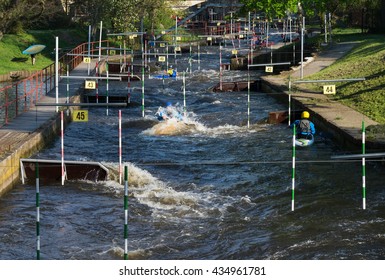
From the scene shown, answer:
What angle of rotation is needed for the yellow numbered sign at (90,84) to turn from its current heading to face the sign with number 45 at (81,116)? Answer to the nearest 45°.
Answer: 0° — it already faces it

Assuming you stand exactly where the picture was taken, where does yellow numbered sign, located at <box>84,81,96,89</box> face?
facing the viewer

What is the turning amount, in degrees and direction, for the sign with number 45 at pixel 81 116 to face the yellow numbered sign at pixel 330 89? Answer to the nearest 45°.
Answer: approximately 135° to its left

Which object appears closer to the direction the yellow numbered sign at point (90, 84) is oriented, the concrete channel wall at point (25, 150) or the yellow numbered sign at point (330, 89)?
the concrete channel wall

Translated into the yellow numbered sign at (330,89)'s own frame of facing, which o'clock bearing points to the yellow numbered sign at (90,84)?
the yellow numbered sign at (90,84) is roughly at 3 o'clock from the yellow numbered sign at (330,89).

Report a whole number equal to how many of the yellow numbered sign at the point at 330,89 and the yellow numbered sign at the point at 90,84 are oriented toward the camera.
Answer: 2

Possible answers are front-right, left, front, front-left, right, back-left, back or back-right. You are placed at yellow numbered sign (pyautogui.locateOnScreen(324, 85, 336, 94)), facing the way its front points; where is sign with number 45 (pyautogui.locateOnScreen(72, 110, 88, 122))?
front-right

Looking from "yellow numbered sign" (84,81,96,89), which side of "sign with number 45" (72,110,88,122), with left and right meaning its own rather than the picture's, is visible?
back

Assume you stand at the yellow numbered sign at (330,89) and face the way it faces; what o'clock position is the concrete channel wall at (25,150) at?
The concrete channel wall is roughly at 2 o'clock from the yellow numbered sign.

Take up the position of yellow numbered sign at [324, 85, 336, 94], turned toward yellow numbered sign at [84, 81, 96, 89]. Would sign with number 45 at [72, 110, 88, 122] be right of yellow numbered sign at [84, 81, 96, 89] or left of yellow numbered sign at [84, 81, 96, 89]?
left

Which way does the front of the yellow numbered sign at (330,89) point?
toward the camera

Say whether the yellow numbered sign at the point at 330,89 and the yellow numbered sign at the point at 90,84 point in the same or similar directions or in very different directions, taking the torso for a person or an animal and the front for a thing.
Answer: same or similar directions

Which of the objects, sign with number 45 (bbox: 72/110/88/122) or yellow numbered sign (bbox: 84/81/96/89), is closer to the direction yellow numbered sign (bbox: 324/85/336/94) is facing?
the sign with number 45
